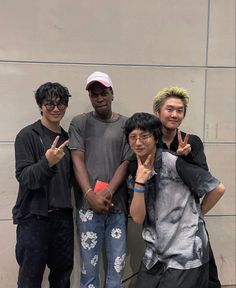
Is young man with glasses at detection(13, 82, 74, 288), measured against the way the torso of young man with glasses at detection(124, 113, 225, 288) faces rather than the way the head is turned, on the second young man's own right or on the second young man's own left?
on the second young man's own right

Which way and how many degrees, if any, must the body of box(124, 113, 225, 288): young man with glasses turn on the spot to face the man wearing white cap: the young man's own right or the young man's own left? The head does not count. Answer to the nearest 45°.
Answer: approximately 90° to the young man's own right

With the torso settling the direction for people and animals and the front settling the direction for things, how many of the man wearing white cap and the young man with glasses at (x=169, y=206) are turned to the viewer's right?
0

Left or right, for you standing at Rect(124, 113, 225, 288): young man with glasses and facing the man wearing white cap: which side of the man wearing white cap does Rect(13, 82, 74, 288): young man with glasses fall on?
left

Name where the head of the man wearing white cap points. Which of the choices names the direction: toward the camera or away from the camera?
toward the camera

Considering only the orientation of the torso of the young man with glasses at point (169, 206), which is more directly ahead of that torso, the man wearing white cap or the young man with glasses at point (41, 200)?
the young man with glasses

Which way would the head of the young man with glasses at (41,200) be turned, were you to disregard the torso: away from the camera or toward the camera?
toward the camera

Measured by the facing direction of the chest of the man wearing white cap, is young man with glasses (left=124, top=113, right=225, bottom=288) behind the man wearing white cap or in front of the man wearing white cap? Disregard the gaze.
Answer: in front

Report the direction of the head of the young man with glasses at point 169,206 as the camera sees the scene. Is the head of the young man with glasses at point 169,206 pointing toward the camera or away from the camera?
toward the camera

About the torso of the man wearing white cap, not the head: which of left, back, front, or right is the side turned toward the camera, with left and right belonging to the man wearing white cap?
front

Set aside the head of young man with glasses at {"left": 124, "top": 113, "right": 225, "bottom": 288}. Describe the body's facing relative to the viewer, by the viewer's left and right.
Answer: facing the viewer and to the left of the viewer
